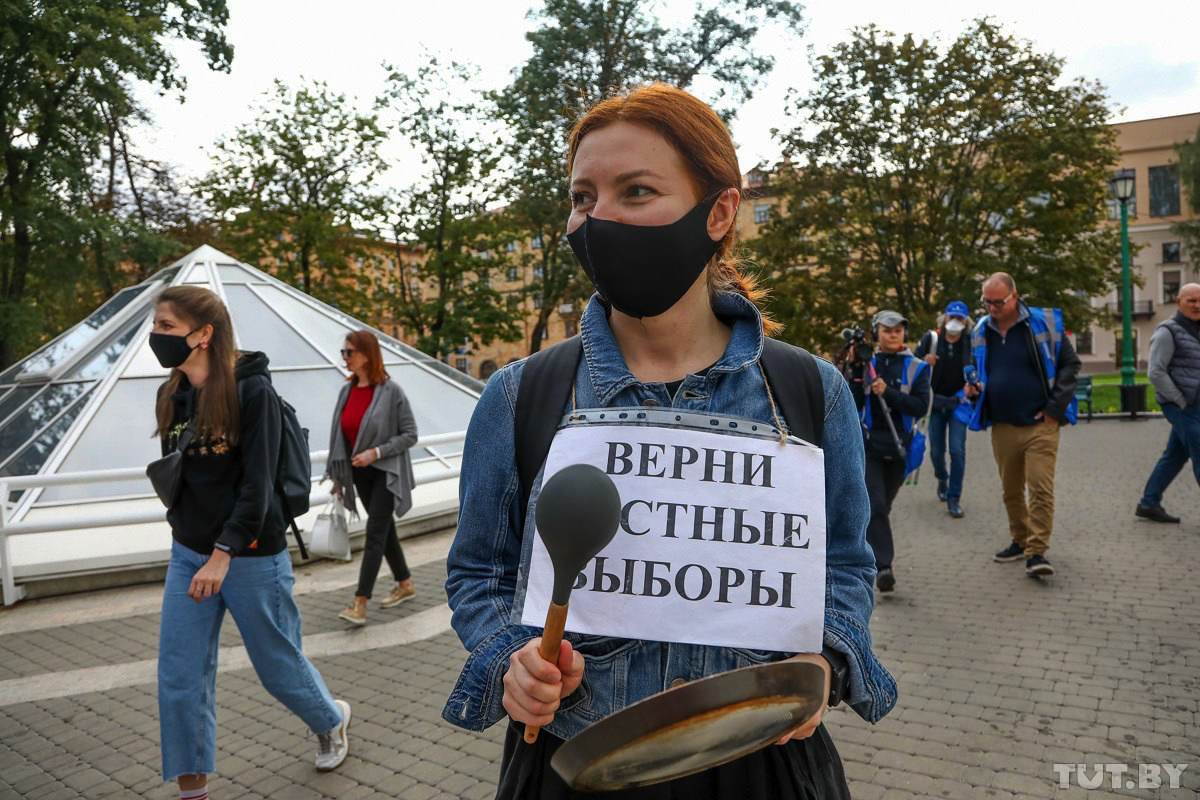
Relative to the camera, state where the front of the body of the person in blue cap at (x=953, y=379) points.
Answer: toward the camera

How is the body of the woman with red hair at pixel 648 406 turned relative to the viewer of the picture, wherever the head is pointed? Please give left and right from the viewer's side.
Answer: facing the viewer

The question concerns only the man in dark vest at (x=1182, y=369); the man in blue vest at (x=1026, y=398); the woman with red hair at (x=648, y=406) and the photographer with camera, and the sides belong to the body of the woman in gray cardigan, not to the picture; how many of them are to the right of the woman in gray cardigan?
0

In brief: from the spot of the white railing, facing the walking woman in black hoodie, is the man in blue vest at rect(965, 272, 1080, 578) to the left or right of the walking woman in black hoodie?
left

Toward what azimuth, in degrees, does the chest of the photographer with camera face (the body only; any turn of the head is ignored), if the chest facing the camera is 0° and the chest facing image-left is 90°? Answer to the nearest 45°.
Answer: approximately 0°

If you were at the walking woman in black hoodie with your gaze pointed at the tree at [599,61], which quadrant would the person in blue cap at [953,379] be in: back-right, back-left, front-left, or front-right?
front-right

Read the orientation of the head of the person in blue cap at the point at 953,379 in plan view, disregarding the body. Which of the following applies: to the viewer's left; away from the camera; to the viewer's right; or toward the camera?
toward the camera

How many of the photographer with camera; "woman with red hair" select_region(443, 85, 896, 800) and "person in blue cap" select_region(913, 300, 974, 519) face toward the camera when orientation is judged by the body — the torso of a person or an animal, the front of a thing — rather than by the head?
3

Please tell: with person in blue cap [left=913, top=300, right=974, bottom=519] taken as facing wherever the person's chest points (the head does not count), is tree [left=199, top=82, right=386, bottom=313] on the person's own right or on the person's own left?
on the person's own right

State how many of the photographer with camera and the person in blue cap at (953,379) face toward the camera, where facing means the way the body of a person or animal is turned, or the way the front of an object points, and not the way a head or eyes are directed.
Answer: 2

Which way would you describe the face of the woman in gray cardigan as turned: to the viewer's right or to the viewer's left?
to the viewer's left

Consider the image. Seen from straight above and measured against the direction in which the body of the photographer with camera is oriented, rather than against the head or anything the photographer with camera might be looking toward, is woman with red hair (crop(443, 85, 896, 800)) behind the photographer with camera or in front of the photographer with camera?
in front

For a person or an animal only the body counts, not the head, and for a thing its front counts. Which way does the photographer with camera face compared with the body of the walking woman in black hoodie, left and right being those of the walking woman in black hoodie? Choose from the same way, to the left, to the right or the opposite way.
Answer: the same way

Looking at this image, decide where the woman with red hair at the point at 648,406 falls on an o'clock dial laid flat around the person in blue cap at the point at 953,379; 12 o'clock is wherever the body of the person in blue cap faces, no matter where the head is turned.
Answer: The woman with red hair is roughly at 12 o'clock from the person in blue cap.

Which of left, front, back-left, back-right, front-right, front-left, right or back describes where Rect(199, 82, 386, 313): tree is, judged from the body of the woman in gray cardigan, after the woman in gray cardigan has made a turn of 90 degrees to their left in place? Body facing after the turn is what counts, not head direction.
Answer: back-left

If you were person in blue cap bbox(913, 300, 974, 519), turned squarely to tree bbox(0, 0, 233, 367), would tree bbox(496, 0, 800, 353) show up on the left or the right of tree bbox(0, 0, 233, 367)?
right

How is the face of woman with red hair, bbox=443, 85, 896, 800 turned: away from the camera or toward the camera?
toward the camera

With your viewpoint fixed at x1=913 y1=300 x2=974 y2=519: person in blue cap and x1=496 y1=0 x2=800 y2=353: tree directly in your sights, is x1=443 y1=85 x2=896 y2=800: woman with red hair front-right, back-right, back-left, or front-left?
back-left

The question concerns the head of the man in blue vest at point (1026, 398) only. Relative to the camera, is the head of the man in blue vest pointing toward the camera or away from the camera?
toward the camera

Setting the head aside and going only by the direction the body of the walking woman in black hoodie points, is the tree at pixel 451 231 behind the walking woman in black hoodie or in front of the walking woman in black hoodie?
behind
